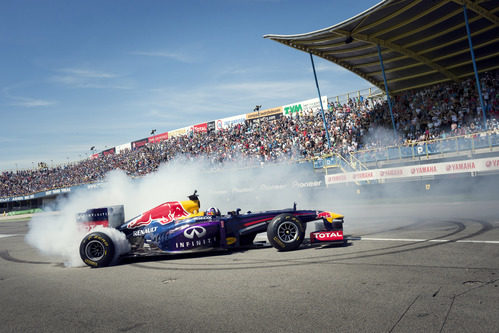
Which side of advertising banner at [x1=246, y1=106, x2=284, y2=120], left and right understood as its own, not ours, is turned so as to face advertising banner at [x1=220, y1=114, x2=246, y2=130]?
right

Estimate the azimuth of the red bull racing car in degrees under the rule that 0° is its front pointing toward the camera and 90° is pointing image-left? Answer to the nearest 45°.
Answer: approximately 270°

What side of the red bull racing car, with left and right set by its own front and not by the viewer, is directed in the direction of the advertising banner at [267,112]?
left

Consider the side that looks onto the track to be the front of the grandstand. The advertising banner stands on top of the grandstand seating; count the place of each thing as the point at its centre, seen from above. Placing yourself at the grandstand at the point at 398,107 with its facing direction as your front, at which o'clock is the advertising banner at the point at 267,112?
The advertising banner is roughly at 4 o'clock from the grandstand.

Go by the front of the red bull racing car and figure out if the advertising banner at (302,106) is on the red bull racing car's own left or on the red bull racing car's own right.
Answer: on the red bull racing car's own left

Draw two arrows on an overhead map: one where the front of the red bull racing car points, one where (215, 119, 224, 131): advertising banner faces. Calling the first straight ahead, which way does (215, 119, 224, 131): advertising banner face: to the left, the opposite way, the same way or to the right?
to the right

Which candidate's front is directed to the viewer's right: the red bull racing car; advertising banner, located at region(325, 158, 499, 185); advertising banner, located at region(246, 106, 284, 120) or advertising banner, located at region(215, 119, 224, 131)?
the red bull racing car

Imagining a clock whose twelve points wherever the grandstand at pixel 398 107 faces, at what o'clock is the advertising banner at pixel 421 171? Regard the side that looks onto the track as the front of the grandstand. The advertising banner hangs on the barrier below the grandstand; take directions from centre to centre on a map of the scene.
The advertising banner is roughly at 11 o'clock from the grandstand.

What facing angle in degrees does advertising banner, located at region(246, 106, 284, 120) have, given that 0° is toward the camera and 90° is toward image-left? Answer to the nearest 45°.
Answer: approximately 45°

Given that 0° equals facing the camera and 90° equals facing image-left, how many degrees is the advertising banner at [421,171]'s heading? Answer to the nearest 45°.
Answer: approximately 45°

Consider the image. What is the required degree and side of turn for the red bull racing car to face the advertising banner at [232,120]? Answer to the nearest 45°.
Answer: approximately 90° to its left

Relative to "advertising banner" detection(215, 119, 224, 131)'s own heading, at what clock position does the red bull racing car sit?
The red bull racing car is roughly at 12 o'clock from the advertising banner.

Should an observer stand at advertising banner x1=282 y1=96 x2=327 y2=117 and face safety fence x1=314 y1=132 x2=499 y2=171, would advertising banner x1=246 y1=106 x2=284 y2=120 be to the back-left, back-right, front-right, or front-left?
back-right

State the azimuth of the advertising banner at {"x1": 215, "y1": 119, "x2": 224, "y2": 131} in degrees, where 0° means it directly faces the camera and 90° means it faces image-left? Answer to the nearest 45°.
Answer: approximately 0°

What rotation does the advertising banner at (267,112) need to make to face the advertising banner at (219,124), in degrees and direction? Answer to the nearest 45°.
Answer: approximately 90° to its right
